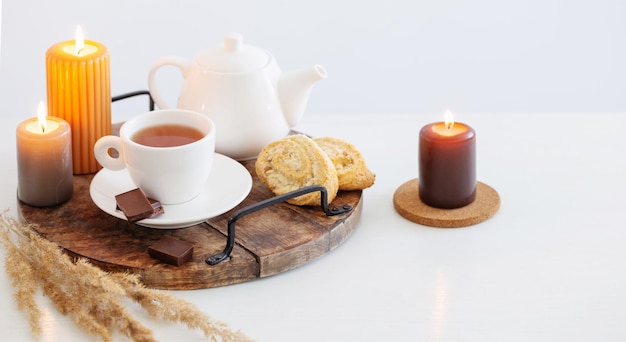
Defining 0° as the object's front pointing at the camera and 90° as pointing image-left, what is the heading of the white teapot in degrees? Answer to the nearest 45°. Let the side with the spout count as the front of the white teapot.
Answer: approximately 270°

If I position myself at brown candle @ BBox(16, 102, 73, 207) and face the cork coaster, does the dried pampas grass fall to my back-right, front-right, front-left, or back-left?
front-right

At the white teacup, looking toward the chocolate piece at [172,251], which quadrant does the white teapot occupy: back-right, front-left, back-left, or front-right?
back-left
